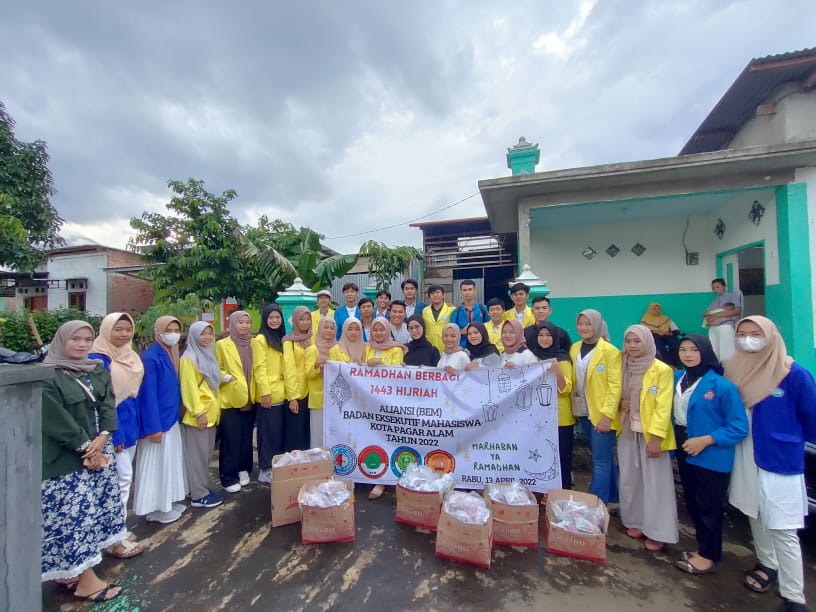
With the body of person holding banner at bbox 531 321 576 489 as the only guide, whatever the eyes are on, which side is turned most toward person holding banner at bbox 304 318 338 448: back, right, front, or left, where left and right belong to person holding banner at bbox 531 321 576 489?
right

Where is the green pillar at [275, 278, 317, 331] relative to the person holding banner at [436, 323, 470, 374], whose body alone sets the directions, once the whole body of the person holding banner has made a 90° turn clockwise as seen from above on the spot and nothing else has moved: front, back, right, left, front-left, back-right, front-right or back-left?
front-right

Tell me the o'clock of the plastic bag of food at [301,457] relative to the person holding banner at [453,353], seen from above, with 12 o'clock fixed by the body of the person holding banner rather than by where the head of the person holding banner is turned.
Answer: The plastic bag of food is roughly at 2 o'clock from the person holding banner.

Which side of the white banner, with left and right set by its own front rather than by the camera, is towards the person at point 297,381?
right

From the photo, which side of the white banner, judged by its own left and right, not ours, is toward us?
front

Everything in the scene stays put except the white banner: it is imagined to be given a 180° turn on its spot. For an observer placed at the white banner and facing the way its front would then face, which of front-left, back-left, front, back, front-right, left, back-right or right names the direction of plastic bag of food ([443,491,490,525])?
back

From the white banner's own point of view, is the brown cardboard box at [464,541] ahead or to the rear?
ahead

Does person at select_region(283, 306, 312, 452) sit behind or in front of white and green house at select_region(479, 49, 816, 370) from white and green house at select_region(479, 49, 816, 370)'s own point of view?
in front

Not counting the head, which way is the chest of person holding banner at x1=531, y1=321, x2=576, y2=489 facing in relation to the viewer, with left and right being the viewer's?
facing the viewer

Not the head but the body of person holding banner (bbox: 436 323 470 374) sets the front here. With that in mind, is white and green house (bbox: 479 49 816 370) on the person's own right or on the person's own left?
on the person's own left

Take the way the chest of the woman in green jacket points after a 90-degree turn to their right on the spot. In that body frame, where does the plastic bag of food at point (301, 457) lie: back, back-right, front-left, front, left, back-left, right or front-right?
back-left
